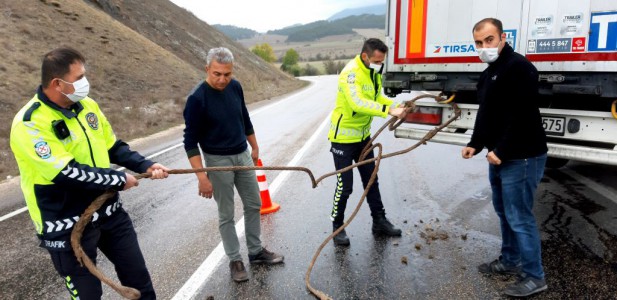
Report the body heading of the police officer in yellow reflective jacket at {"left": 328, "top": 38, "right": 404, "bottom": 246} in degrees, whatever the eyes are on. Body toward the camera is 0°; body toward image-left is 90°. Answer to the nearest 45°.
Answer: approximately 315°

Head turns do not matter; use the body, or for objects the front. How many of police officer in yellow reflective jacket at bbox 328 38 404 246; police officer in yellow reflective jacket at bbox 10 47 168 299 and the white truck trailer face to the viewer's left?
0

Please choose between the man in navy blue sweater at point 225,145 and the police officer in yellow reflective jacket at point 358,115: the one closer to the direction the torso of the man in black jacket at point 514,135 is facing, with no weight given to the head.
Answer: the man in navy blue sweater

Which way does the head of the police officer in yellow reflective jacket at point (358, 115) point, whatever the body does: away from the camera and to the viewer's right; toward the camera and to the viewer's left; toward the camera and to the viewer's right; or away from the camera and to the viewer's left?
toward the camera and to the viewer's right

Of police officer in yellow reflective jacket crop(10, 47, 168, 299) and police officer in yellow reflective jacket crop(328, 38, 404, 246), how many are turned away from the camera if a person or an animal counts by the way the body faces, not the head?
0

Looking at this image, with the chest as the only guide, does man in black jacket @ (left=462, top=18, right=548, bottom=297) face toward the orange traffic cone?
no

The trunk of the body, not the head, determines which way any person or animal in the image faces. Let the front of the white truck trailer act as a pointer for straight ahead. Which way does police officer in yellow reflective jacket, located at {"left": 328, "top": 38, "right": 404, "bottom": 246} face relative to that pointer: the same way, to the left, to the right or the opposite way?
to the right

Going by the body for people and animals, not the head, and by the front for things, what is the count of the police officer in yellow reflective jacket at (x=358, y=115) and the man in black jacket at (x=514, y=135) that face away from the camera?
0

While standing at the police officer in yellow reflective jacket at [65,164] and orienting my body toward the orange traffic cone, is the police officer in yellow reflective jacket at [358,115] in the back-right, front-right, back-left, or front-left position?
front-right

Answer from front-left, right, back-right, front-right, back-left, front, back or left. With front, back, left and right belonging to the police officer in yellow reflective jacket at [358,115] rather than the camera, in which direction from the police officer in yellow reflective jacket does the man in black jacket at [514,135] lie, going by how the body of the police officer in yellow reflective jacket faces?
front

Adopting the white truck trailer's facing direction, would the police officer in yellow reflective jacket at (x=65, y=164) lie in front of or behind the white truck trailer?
behind

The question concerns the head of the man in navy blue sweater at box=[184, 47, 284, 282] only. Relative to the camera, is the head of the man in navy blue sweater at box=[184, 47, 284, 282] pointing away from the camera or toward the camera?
toward the camera

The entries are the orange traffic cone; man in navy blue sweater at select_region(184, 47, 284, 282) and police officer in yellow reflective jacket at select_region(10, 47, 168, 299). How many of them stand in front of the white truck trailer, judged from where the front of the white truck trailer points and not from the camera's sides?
0

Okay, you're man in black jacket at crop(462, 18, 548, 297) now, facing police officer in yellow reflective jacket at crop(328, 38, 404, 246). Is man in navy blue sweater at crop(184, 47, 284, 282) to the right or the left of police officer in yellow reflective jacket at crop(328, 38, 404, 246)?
left

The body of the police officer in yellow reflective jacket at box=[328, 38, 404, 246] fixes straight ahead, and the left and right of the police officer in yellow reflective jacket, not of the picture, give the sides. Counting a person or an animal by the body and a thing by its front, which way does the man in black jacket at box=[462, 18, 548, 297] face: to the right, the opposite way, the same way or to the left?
to the right

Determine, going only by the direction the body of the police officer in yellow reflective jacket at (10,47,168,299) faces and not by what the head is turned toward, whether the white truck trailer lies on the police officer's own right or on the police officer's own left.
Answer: on the police officer's own left

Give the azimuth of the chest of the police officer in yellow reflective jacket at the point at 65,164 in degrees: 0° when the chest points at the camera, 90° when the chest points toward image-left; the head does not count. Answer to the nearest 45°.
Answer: approximately 315°

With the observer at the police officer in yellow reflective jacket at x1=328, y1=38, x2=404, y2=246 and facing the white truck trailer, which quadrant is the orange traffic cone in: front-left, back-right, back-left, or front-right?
back-left
